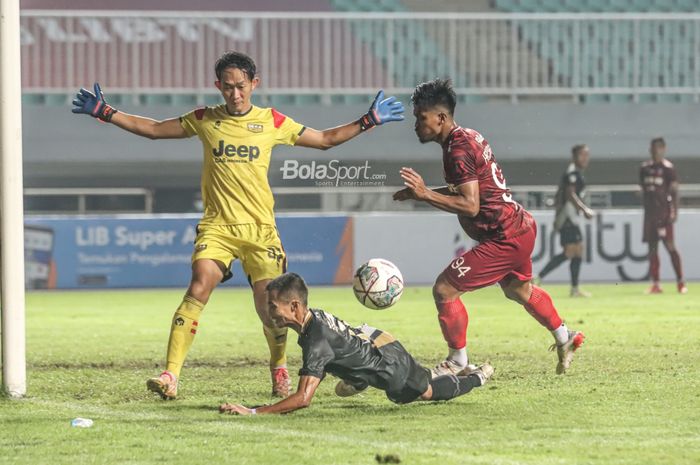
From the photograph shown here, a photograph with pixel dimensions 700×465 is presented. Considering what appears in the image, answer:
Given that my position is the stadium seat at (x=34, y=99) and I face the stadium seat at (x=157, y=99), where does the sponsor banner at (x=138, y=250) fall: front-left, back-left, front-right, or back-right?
front-right

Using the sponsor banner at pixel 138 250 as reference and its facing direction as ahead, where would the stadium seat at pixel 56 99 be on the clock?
The stadium seat is roughly at 5 o'clock from the sponsor banner.

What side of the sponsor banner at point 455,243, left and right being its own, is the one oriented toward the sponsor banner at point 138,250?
right

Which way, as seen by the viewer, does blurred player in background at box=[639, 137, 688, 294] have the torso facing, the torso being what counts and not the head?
toward the camera

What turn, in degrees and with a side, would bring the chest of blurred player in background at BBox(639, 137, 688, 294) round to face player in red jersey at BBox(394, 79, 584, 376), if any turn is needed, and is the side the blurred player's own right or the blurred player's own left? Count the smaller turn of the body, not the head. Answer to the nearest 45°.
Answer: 0° — they already face them

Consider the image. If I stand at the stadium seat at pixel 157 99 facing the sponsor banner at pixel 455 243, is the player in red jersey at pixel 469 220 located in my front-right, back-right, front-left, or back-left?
front-right

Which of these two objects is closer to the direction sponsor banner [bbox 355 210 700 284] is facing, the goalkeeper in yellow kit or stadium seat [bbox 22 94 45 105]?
the goalkeeper in yellow kit

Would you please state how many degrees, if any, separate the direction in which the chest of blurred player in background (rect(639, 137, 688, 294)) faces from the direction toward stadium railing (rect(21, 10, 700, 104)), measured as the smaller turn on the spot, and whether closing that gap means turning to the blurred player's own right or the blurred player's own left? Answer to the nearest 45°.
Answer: approximately 135° to the blurred player's own right

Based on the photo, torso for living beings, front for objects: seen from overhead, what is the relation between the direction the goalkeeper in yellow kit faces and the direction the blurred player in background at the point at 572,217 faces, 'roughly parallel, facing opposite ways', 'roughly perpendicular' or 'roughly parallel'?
roughly perpendicular

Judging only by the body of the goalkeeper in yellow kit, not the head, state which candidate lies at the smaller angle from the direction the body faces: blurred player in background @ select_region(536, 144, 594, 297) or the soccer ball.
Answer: the soccer ball

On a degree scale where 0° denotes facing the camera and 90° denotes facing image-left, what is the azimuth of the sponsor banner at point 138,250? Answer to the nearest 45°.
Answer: approximately 0°

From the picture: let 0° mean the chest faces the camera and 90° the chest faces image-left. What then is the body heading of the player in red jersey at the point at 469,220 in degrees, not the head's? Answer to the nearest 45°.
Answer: approximately 90°

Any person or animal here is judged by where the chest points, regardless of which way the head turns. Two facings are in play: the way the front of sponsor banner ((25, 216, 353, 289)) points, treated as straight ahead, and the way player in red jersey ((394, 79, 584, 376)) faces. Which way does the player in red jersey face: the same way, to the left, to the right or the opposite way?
to the right

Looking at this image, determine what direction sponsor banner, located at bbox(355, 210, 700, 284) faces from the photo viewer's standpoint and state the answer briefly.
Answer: facing the viewer

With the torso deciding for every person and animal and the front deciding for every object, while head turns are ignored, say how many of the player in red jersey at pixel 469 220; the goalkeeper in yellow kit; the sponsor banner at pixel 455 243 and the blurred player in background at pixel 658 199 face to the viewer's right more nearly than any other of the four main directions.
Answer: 0

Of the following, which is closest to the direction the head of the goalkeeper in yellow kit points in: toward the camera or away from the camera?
toward the camera

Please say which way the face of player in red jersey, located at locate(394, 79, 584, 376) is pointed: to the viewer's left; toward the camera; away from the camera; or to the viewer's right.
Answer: to the viewer's left
